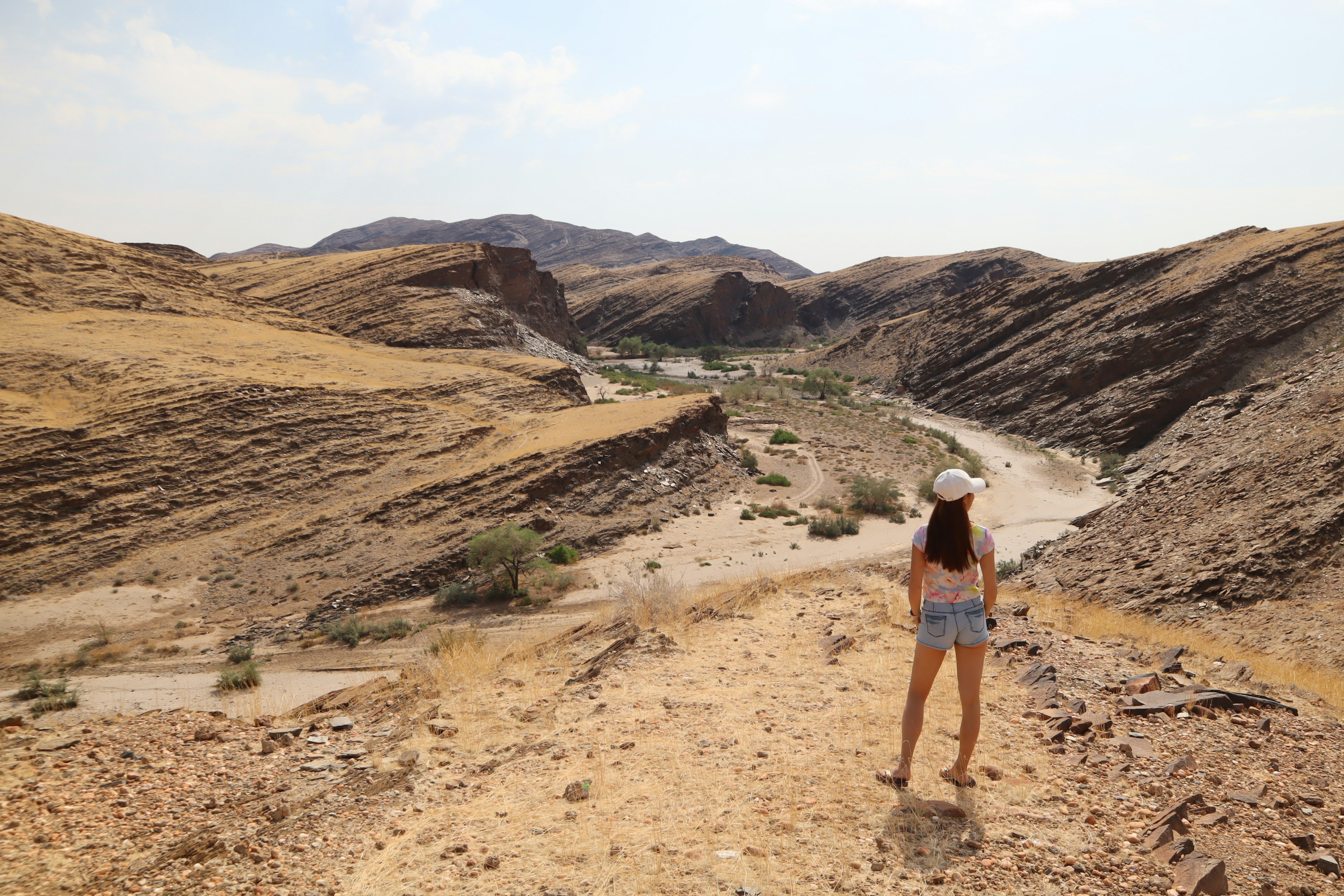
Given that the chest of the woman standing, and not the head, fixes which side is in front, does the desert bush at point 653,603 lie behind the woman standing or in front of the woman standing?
in front

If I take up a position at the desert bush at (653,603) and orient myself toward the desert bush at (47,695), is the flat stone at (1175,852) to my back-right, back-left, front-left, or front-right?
back-left

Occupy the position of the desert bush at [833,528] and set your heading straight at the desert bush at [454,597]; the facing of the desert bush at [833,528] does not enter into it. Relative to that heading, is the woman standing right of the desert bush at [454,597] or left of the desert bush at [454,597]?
left

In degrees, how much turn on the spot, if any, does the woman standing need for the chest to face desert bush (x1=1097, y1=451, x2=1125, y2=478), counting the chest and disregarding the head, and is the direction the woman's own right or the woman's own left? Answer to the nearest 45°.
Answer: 0° — they already face it

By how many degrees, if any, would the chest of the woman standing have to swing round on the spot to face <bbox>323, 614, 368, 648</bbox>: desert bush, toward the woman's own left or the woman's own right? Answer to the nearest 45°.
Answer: approximately 45° to the woman's own left

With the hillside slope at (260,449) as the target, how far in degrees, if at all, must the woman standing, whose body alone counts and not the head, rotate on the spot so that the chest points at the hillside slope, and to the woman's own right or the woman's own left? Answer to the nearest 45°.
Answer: approximately 45° to the woman's own left

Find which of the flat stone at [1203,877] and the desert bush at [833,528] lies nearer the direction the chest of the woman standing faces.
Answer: the desert bush

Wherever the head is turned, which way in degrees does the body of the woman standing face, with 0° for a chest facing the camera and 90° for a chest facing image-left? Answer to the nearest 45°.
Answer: approximately 180°

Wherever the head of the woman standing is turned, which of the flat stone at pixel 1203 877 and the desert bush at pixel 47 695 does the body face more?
the desert bush

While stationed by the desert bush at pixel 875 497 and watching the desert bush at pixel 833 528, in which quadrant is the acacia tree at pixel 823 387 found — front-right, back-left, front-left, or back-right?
back-right

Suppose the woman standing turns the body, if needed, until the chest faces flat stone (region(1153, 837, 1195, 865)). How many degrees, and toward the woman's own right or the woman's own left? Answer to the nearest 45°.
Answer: approximately 135° to the woman's own right
